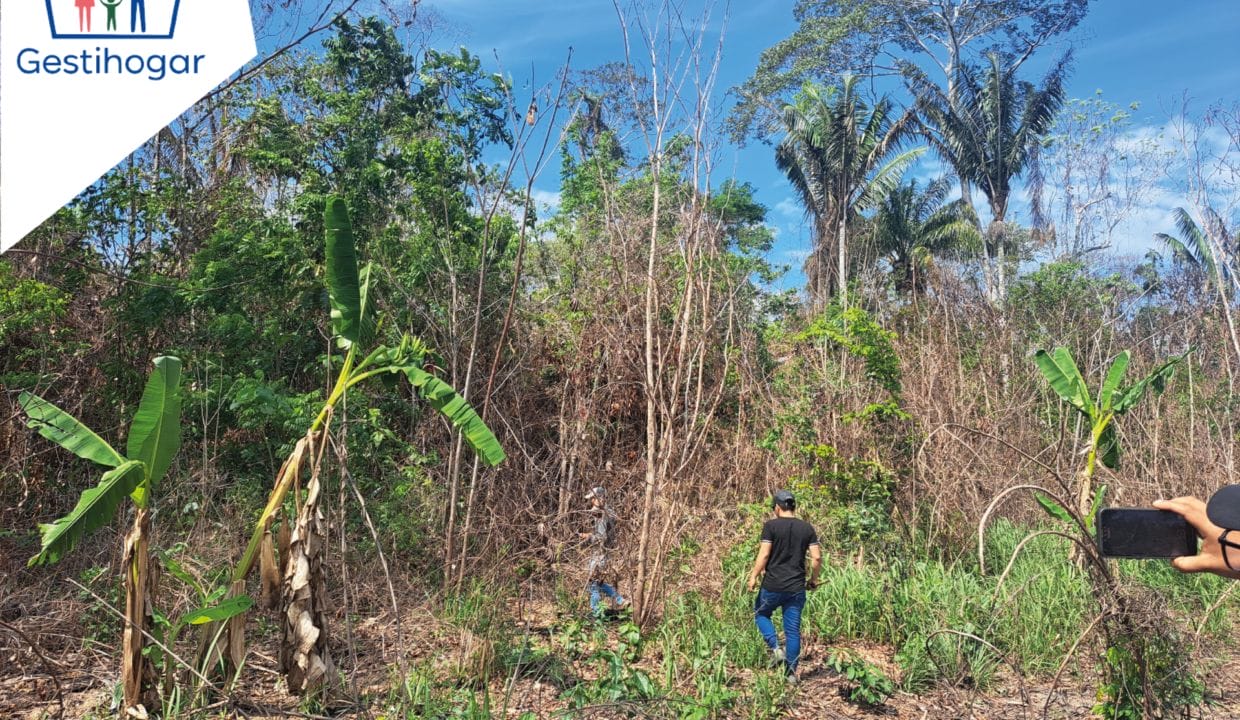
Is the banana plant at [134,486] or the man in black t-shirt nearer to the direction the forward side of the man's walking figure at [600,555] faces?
the banana plant

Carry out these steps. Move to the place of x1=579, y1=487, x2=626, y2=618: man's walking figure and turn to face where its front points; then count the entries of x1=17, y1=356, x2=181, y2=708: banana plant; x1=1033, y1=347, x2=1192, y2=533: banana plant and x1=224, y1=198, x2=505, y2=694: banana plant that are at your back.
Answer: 1

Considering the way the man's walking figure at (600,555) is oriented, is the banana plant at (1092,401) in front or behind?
behind

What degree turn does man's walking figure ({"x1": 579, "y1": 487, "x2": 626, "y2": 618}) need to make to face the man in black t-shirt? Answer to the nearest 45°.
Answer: approximately 135° to its left

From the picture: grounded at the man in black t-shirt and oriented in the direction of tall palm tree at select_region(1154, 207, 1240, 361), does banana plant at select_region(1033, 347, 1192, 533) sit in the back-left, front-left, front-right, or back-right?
front-right
